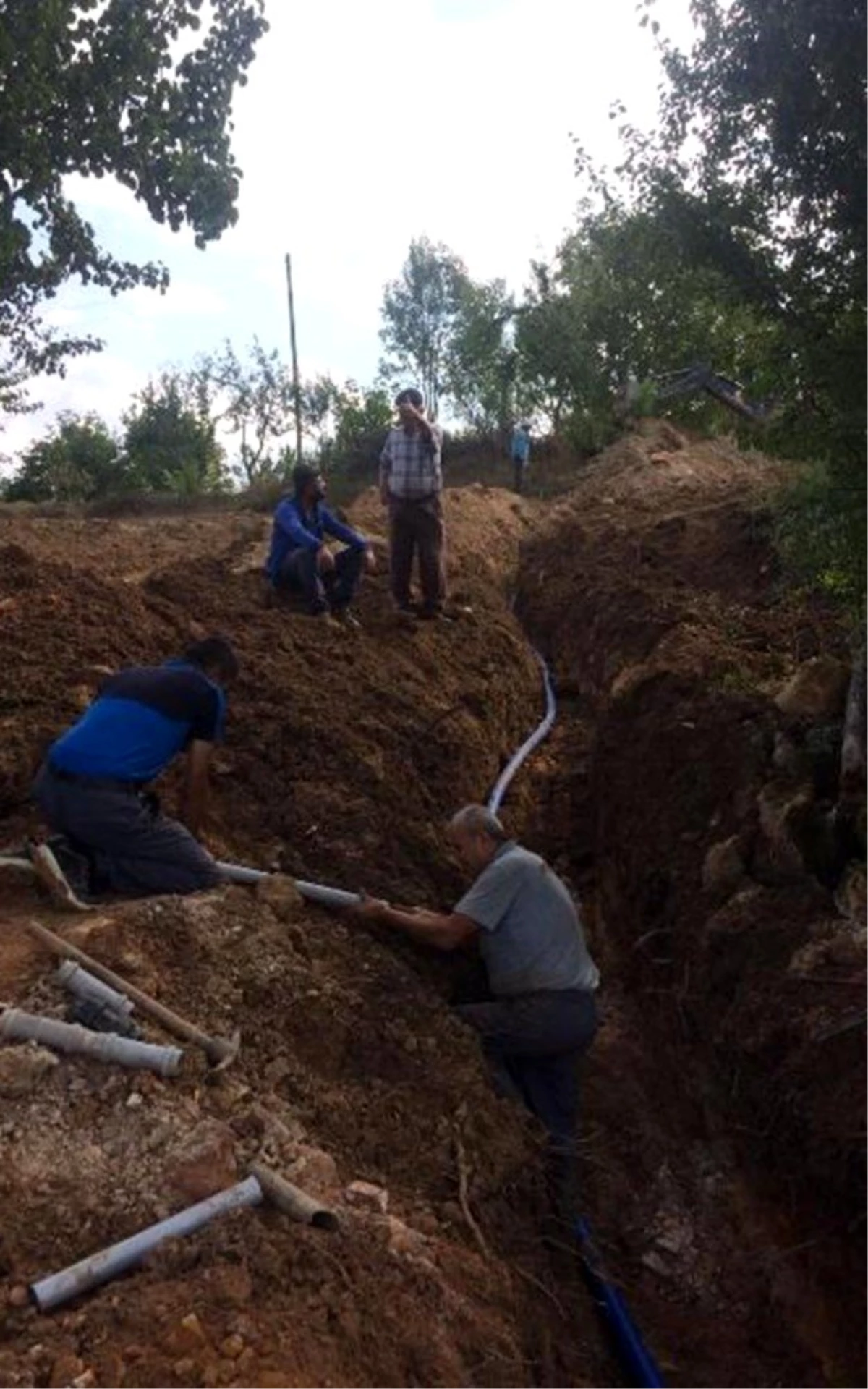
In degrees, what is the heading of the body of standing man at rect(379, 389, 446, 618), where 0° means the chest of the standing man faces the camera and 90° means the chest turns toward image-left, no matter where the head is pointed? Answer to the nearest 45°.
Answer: approximately 0°

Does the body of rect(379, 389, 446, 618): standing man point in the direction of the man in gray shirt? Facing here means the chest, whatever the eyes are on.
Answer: yes

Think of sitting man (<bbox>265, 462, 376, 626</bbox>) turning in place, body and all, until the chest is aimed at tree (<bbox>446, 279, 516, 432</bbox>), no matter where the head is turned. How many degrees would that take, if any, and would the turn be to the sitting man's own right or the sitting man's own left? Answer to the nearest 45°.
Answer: approximately 135° to the sitting man's own left

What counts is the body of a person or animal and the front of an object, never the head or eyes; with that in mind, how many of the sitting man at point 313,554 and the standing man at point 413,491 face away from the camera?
0

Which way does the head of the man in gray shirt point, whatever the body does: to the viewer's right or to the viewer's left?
to the viewer's left

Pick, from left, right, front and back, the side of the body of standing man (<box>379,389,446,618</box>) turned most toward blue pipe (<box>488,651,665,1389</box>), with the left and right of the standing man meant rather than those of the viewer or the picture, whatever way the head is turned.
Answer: front

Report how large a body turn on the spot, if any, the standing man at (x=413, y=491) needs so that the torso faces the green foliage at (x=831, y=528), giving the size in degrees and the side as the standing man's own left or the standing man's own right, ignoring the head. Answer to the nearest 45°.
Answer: approximately 45° to the standing man's own left

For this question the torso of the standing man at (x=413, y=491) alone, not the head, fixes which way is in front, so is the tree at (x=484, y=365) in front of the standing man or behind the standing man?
behind

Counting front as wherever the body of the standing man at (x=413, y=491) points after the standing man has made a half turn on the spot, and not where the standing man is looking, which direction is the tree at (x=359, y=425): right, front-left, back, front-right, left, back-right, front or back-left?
front

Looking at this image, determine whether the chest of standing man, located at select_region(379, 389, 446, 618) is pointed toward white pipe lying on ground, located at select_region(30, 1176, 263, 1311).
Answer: yes

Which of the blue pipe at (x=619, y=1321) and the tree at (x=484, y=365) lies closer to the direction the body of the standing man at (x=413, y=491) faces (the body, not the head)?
the blue pipe
